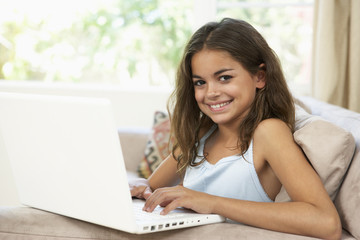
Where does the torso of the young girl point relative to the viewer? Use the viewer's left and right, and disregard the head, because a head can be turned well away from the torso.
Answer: facing the viewer and to the left of the viewer

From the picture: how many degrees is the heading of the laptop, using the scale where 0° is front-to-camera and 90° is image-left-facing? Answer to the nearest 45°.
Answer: approximately 225°

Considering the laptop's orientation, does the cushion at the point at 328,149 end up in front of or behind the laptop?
in front

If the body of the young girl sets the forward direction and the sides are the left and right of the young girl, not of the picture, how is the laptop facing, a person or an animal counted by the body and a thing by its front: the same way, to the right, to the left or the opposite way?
the opposite way

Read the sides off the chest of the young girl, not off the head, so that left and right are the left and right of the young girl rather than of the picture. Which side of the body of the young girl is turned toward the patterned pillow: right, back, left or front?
right

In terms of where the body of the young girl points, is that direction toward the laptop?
yes
